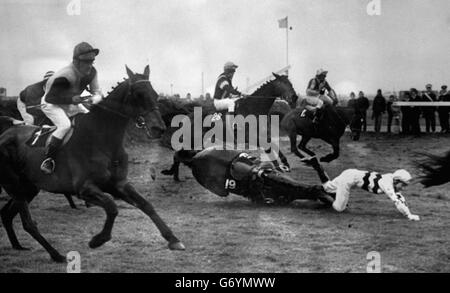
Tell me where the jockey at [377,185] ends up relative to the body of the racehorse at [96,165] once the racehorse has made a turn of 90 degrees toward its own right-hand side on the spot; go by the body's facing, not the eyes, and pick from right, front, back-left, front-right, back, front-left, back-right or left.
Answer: left

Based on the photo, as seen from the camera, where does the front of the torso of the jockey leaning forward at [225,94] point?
to the viewer's right

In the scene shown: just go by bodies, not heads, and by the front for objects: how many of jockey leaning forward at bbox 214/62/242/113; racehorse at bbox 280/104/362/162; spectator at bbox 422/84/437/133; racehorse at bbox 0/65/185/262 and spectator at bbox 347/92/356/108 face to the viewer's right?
3

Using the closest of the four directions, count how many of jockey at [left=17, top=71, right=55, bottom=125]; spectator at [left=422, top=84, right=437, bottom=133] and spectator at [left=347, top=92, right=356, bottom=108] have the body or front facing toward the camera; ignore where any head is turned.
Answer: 2

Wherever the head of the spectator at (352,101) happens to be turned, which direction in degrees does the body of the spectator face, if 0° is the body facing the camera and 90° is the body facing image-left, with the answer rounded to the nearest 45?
approximately 0°

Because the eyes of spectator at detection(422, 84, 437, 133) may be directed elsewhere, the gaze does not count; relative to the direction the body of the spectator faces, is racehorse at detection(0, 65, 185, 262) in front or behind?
in front

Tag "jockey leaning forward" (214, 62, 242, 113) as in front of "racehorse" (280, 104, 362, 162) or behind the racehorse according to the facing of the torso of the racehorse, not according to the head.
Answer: behind

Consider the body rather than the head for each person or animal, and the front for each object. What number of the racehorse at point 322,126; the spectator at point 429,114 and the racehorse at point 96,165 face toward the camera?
1

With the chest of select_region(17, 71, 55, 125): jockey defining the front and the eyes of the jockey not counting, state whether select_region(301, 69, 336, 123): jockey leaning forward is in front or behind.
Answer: in front

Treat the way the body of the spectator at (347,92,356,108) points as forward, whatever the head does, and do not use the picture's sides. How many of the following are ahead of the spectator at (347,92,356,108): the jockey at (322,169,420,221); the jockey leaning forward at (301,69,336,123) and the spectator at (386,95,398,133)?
2

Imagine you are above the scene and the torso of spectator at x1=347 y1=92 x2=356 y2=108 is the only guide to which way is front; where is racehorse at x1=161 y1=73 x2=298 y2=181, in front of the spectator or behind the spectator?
in front
